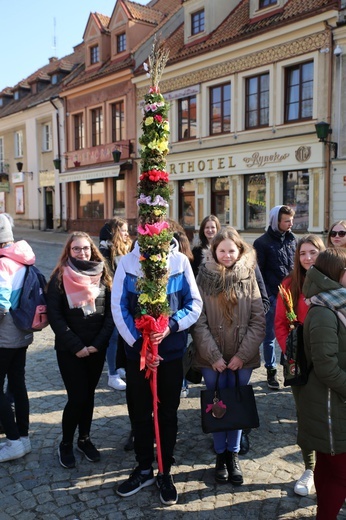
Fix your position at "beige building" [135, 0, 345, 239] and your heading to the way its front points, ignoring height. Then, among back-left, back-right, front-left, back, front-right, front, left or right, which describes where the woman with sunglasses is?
front-left

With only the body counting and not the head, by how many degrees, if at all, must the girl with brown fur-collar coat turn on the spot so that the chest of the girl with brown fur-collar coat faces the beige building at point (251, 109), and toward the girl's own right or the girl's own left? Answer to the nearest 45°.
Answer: approximately 180°

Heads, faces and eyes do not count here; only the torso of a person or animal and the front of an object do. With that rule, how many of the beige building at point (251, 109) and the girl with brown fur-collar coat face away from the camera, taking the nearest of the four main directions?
0

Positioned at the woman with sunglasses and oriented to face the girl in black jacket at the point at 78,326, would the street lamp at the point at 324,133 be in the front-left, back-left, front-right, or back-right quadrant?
back-right

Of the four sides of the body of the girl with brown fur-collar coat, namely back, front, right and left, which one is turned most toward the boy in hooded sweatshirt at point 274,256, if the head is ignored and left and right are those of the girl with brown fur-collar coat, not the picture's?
back

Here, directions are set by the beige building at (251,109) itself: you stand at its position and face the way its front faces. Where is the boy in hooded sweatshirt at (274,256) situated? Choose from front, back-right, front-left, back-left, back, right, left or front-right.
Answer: front-left

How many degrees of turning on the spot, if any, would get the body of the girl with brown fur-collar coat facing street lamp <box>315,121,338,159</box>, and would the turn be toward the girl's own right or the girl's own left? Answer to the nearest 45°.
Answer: approximately 180°

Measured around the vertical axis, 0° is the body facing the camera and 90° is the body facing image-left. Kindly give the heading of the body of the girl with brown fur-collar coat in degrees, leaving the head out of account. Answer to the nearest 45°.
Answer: approximately 0°

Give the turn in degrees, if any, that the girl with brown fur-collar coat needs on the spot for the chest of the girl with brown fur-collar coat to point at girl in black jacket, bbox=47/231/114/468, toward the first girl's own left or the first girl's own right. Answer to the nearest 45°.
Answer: approximately 90° to the first girl's own right

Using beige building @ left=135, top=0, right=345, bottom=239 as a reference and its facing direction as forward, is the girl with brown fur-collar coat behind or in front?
in front
